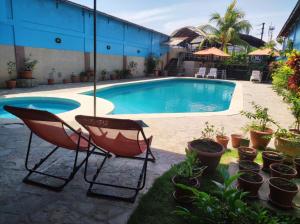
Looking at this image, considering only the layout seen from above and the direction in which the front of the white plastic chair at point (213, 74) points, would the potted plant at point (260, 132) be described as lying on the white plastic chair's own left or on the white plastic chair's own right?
on the white plastic chair's own left

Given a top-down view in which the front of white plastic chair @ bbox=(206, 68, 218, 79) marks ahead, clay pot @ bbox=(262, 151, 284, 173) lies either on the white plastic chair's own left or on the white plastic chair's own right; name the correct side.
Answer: on the white plastic chair's own left

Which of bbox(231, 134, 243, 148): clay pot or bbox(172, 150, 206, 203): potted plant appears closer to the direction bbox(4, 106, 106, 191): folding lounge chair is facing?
the clay pot

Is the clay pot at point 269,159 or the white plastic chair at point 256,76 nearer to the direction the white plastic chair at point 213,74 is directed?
the clay pot

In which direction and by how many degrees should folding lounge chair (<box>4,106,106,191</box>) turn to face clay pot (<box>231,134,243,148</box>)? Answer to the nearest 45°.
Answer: approximately 45° to its right

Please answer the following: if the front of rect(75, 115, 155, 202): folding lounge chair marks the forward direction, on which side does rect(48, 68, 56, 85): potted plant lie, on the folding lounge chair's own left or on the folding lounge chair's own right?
on the folding lounge chair's own left

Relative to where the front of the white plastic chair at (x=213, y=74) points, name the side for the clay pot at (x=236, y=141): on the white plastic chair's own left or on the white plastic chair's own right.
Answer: on the white plastic chair's own left

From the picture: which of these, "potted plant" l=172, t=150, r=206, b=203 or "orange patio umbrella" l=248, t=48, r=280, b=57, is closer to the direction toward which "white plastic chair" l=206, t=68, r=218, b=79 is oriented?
the potted plant

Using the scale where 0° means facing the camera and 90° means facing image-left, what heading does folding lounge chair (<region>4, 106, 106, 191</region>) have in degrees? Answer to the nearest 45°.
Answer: approximately 225°

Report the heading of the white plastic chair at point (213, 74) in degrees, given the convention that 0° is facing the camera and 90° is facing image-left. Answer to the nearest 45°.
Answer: approximately 45°

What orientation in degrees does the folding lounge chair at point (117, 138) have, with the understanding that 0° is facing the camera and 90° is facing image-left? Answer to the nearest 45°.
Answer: approximately 225°

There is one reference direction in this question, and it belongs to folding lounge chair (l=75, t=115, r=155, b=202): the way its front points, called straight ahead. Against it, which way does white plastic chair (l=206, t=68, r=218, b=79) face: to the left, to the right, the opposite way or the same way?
the opposite way
